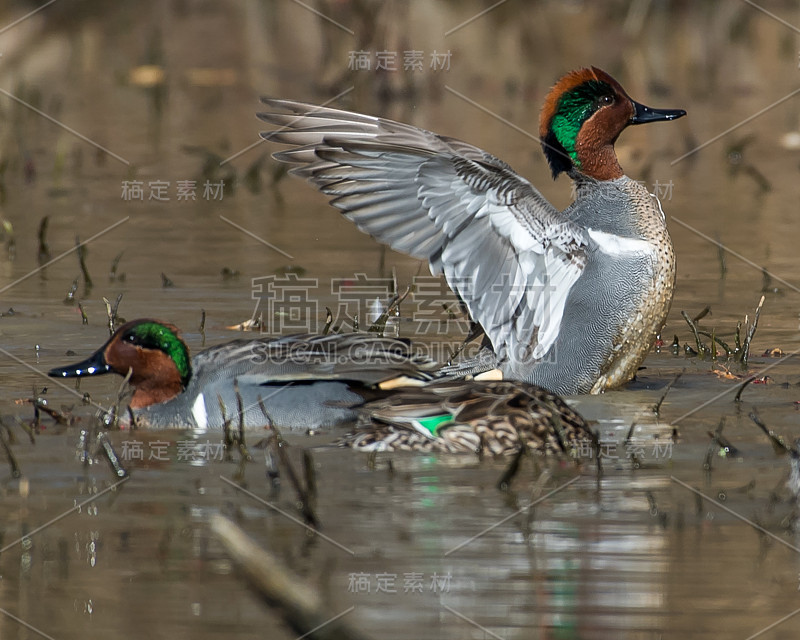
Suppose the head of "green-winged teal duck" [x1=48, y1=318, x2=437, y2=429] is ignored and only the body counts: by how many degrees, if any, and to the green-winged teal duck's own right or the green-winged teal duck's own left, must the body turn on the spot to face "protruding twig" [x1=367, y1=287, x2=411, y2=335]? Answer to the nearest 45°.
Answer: approximately 135° to the green-winged teal duck's own right

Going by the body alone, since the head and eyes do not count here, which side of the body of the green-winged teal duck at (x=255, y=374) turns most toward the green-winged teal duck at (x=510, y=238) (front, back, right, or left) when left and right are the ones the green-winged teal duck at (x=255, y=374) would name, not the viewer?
back

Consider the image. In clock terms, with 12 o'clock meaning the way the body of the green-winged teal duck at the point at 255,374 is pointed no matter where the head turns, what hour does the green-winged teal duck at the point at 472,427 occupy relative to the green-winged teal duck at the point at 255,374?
the green-winged teal duck at the point at 472,427 is roughly at 7 o'clock from the green-winged teal duck at the point at 255,374.

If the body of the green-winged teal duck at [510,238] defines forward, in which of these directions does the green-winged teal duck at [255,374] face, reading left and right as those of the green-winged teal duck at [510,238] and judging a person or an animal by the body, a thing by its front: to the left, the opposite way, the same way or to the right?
the opposite way

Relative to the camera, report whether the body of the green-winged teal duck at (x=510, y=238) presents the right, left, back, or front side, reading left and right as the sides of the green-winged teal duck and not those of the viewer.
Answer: right

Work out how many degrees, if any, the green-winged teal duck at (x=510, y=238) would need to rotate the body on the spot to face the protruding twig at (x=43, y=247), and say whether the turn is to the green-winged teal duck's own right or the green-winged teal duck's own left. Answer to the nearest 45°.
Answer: approximately 135° to the green-winged teal duck's own left

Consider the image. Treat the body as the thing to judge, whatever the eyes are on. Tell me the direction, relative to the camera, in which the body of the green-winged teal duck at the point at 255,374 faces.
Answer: to the viewer's left
